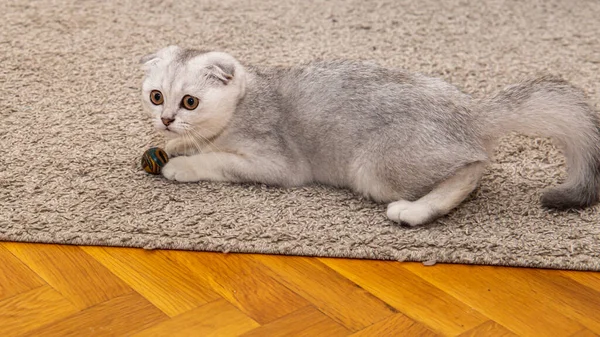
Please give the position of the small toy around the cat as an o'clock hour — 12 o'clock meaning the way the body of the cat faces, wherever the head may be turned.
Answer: The small toy is roughly at 12 o'clock from the cat.

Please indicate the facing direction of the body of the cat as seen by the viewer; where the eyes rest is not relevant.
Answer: to the viewer's left
